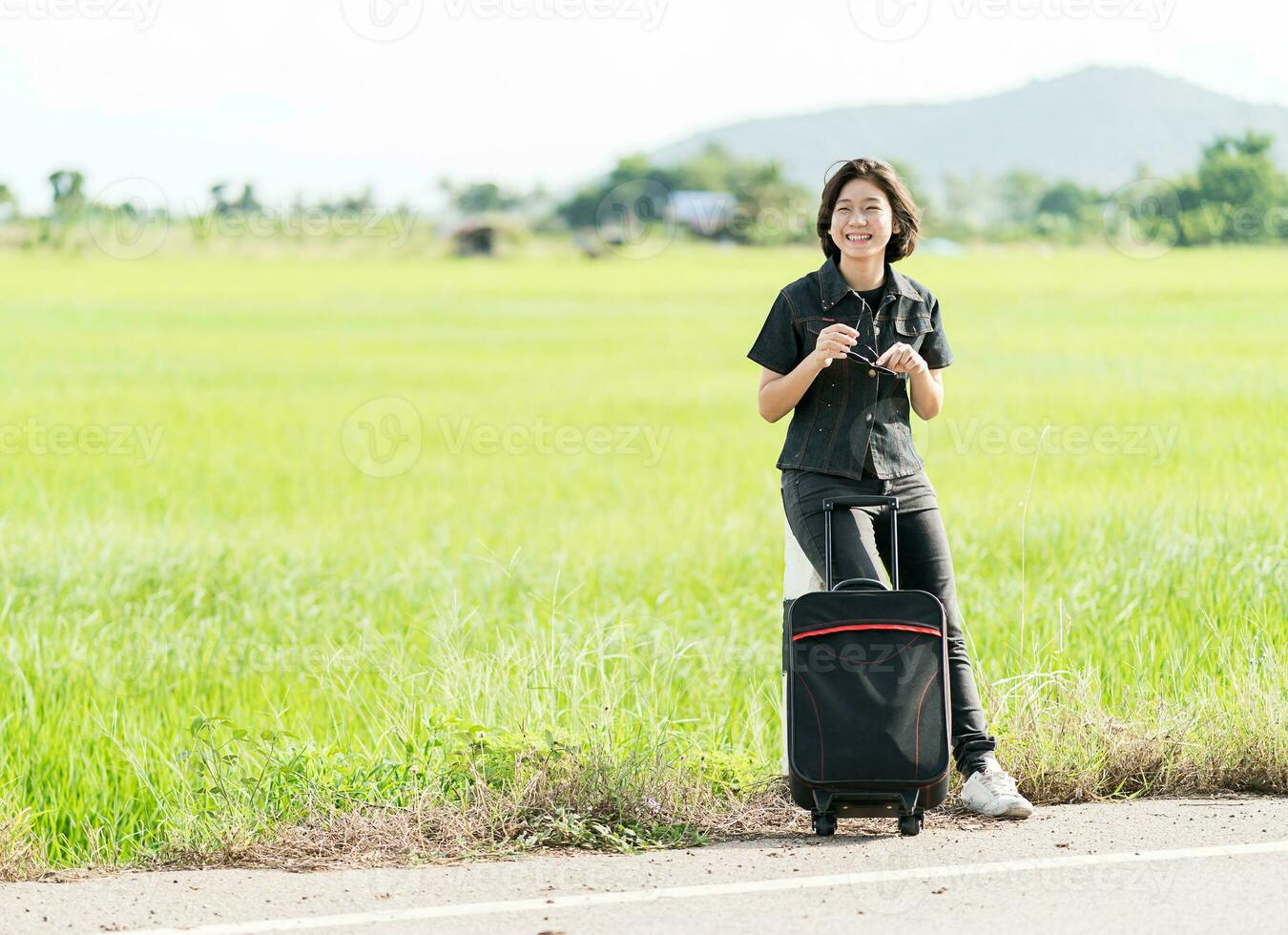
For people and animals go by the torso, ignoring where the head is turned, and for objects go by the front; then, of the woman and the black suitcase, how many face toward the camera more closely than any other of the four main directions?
2

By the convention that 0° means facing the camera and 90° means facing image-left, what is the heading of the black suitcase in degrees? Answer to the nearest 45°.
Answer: approximately 0°

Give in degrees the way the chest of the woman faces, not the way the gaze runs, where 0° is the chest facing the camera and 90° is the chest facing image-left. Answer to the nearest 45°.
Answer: approximately 0°

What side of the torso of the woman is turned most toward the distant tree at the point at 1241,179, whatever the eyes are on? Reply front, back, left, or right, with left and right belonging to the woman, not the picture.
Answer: back

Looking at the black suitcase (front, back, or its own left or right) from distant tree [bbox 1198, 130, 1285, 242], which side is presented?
back
